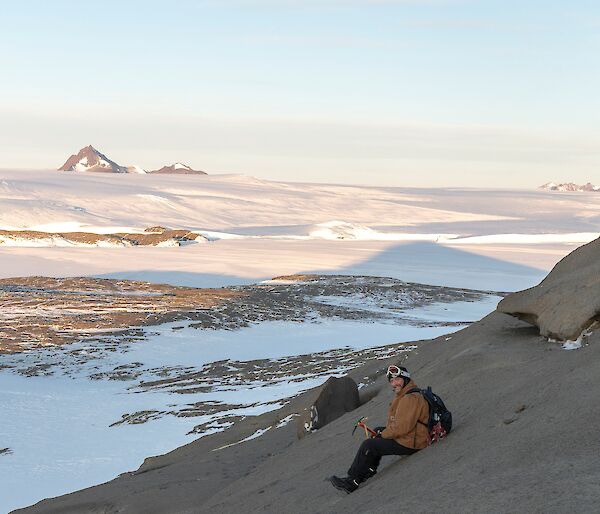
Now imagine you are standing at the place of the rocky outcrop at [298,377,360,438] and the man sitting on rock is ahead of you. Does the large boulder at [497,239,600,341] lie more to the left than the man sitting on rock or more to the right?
left

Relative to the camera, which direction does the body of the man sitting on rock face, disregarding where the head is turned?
to the viewer's left

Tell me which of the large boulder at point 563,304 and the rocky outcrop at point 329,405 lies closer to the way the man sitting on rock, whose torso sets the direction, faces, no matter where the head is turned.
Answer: the rocky outcrop

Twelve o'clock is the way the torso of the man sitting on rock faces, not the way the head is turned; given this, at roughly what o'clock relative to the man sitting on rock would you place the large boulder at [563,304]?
The large boulder is roughly at 4 o'clock from the man sitting on rock.

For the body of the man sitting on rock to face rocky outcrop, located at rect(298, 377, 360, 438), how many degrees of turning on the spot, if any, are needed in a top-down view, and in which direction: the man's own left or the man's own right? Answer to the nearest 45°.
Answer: approximately 90° to the man's own right

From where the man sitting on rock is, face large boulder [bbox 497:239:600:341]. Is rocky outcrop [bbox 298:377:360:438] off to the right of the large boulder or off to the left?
left
